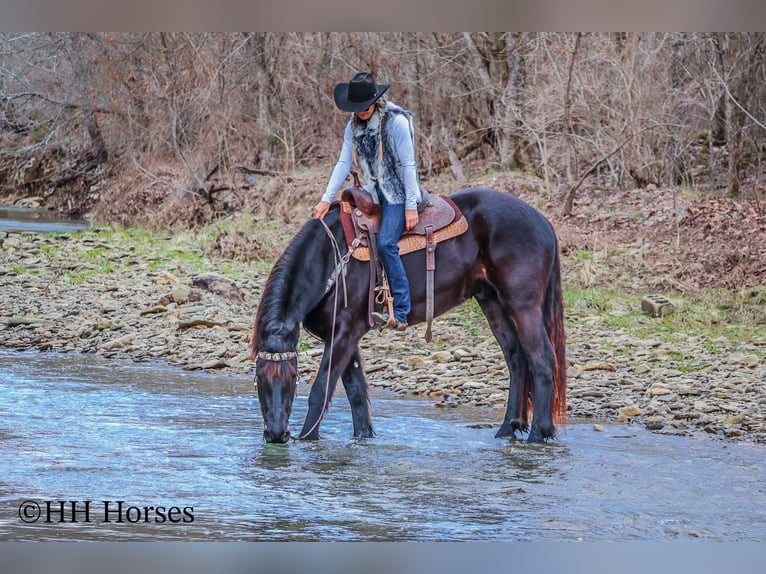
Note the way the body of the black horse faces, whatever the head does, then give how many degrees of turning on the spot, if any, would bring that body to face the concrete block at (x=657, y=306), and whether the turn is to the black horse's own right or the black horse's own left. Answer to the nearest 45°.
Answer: approximately 135° to the black horse's own right

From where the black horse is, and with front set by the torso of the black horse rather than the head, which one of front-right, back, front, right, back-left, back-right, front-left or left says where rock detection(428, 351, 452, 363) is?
right

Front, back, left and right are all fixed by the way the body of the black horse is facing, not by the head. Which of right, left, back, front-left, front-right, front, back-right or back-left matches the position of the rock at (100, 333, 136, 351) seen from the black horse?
front-right

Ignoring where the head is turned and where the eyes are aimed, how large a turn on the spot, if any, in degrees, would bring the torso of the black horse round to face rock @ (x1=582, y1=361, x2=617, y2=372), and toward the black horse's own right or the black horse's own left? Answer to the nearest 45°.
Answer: approximately 135° to the black horse's own right

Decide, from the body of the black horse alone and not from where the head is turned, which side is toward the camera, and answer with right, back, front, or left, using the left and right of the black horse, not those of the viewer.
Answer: left

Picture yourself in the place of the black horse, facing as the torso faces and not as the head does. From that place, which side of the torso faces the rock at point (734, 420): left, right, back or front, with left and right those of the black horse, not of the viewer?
back

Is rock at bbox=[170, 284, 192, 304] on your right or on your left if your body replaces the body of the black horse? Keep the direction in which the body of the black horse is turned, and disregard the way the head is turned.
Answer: on your right
